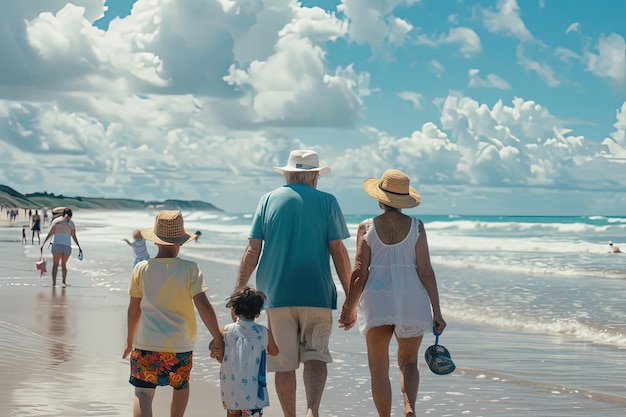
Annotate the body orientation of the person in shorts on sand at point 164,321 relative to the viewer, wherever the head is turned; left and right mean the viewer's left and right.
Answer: facing away from the viewer

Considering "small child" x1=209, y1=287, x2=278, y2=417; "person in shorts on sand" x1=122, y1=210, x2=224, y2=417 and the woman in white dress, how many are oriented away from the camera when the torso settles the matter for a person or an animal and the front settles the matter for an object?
3

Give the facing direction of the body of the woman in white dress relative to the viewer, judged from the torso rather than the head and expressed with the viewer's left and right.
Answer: facing away from the viewer

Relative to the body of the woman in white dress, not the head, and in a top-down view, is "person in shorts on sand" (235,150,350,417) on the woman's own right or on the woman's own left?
on the woman's own left

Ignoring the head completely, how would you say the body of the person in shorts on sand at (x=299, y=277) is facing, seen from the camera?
away from the camera

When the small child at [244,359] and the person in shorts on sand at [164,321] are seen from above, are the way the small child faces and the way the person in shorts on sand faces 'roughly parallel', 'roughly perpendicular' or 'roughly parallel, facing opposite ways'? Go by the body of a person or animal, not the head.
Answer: roughly parallel

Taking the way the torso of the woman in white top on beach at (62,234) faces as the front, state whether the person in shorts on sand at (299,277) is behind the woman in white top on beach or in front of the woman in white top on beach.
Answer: behind

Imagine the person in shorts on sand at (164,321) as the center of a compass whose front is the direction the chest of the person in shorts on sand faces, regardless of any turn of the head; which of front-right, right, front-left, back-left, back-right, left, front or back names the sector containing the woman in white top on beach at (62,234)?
front

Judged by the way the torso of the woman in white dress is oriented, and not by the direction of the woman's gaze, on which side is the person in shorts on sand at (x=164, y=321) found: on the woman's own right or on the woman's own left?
on the woman's own left

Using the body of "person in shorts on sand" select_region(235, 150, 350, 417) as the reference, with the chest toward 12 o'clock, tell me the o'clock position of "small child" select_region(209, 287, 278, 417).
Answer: The small child is roughly at 7 o'clock from the person in shorts on sand.

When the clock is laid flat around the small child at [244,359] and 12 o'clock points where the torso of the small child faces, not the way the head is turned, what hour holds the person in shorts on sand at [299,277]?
The person in shorts on sand is roughly at 1 o'clock from the small child.

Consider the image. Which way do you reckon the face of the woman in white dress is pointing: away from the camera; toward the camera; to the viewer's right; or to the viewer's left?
away from the camera

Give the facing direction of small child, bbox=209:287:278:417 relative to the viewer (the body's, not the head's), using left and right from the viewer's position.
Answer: facing away from the viewer
